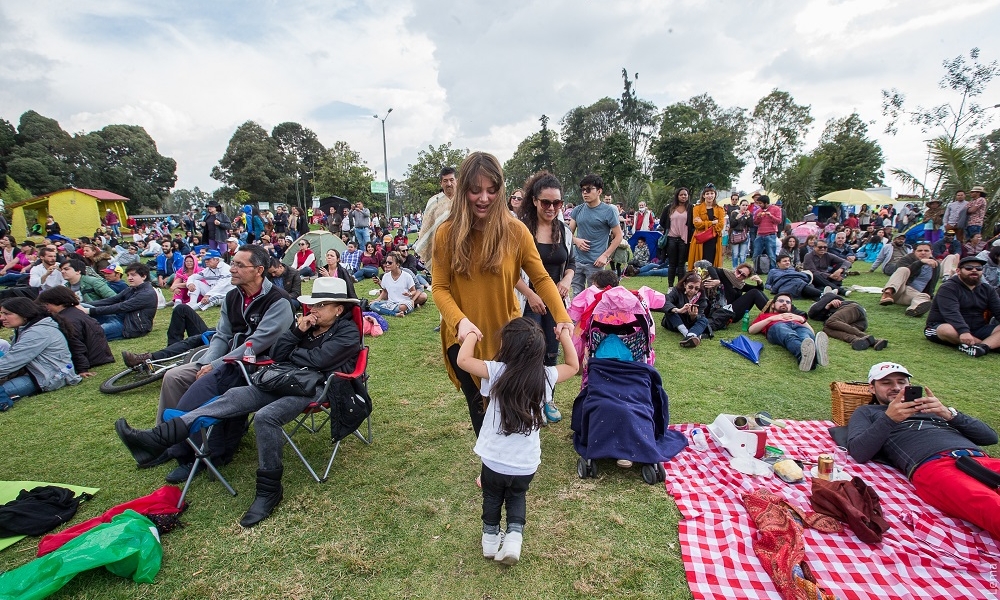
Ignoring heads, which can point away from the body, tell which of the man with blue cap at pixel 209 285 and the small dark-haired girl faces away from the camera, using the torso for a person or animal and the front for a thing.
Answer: the small dark-haired girl

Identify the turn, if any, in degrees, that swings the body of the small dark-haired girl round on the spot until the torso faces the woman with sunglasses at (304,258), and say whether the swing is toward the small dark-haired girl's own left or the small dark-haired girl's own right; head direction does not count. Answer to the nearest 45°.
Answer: approximately 45° to the small dark-haired girl's own left

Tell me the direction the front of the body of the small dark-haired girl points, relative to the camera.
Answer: away from the camera

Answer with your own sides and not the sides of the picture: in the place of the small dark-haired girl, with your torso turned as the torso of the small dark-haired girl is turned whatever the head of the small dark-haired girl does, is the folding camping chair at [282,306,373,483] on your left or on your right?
on your left

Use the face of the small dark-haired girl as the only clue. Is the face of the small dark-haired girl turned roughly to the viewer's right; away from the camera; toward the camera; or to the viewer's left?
away from the camera

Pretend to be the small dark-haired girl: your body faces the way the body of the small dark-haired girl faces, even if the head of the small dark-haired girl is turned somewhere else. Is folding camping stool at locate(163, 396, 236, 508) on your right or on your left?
on your left

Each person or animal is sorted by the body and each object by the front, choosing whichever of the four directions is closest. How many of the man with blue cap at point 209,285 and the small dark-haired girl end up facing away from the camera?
1

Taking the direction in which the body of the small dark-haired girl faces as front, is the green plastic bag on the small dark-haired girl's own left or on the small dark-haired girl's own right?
on the small dark-haired girl's own left

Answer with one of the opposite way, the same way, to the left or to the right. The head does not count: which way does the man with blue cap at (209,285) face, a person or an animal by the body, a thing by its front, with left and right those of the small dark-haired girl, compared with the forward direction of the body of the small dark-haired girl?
the opposite way

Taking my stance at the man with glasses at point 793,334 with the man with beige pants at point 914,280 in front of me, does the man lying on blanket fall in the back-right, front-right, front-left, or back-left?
back-right

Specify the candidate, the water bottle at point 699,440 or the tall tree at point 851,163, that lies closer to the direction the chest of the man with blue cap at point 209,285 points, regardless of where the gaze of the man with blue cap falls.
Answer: the water bottle

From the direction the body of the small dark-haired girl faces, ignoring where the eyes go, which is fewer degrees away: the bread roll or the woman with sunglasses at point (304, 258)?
the woman with sunglasses

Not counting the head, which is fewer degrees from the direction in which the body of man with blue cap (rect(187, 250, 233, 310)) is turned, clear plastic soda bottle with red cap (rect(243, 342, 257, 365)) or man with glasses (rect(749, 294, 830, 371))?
the clear plastic soda bottle with red cap
